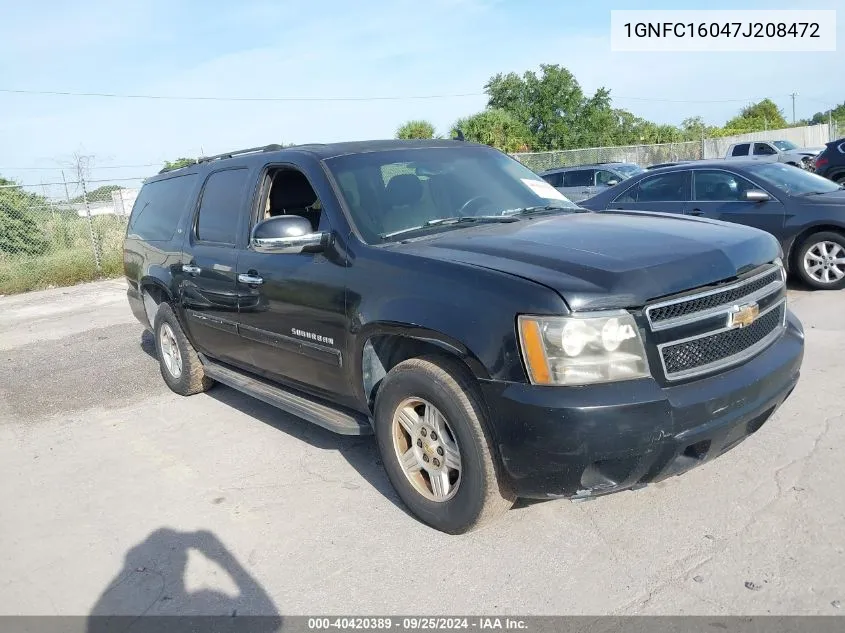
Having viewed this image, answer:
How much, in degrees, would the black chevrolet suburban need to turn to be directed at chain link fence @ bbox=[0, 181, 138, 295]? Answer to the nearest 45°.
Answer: approximately 180°

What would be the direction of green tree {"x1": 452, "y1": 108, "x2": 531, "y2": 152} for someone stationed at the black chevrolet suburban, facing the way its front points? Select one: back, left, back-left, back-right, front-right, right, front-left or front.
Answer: back-left

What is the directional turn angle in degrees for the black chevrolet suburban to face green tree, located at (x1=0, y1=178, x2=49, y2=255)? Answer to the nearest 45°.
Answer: approximately 180°

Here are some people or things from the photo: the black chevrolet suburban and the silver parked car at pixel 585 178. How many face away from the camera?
0

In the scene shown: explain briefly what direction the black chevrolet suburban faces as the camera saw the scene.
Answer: facing the viewer and to the right of the viewer

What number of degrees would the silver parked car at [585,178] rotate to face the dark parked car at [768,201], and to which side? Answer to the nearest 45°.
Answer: approximately 45° to its right

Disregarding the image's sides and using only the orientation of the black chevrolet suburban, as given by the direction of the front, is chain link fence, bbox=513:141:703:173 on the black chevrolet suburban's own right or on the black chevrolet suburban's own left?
on the black chevrolet suburban's own left

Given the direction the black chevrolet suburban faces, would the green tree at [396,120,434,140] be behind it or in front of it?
behind

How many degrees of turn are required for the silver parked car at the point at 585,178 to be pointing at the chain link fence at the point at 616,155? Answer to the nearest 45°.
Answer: approximately 135° to its left

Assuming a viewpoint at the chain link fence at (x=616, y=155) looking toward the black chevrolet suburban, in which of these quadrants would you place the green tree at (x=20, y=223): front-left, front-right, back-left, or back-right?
front-right
